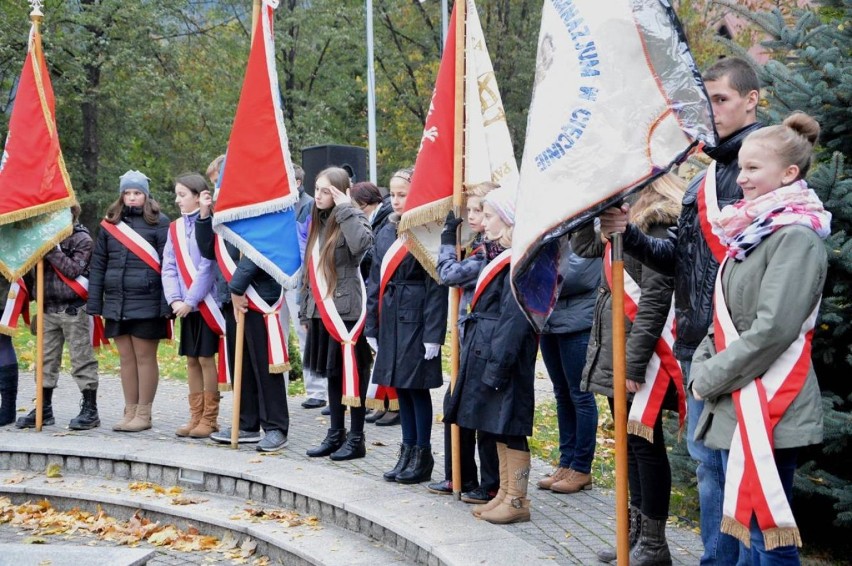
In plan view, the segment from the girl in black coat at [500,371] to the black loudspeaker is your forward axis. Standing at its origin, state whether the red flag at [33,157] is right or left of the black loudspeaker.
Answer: left

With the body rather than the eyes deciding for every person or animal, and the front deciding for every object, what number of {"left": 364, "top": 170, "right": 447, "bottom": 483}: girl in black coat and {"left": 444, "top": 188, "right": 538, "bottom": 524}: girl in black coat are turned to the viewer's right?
0

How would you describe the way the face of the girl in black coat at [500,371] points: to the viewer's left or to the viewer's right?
to the viewer's left

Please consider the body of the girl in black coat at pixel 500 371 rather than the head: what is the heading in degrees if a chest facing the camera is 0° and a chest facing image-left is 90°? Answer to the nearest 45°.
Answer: approximately 90°

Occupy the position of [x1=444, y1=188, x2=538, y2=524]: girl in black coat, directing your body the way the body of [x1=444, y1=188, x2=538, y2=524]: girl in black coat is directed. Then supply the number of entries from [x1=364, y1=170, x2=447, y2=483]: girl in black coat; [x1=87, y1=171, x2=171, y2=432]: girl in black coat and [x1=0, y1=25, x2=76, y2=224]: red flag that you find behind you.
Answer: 0

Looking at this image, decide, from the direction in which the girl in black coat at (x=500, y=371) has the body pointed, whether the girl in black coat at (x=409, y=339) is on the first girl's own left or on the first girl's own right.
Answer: on the first girl's own right

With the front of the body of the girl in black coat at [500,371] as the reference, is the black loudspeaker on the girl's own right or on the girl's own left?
on the girl's own right

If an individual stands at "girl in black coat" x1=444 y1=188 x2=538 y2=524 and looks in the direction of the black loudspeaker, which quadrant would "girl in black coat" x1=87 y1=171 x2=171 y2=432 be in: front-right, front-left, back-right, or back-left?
front-left

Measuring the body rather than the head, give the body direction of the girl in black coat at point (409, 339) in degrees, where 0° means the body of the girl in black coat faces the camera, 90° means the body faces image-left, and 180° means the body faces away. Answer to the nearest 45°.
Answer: approximately 45°

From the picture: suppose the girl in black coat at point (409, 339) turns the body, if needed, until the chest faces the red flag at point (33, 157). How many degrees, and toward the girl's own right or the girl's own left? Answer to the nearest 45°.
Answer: approximately 90° to the girl's own right

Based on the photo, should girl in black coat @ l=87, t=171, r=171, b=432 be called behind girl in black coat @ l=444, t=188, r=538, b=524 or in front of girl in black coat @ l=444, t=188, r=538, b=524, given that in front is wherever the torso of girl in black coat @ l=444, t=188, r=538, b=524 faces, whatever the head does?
in front

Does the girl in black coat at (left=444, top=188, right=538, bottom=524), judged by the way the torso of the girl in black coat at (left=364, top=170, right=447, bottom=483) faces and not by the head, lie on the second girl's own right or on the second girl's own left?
on the second girl's own left
